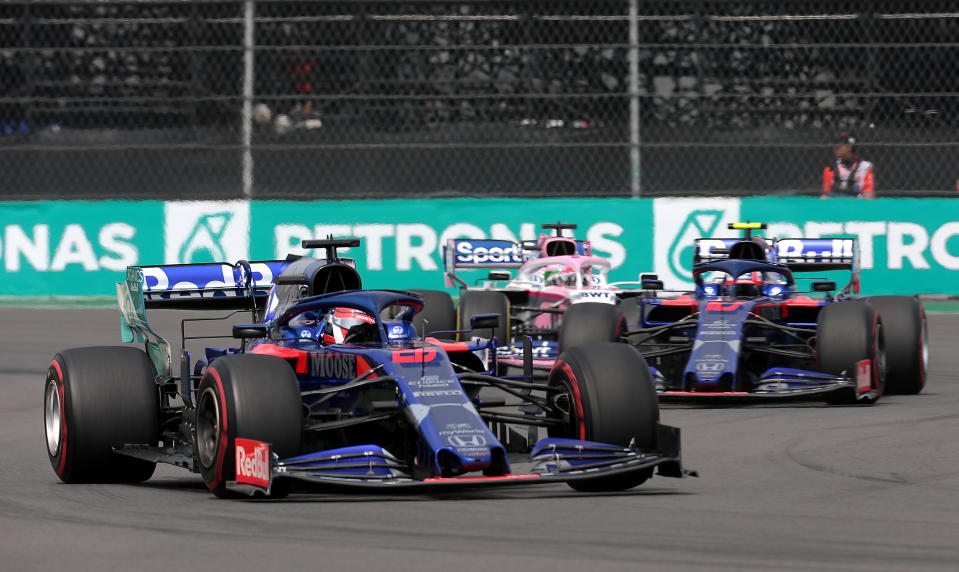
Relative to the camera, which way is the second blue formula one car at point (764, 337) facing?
toward the camera

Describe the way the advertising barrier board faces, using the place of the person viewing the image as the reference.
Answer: facing the viewer

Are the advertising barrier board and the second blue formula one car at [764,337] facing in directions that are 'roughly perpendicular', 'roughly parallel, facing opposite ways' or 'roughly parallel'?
roughly parallel

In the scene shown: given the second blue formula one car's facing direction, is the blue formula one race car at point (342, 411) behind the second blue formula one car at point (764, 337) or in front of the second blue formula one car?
in front

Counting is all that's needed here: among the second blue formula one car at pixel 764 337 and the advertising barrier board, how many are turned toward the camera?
2

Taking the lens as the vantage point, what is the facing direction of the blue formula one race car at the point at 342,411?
facing the viewer and to the right of the viewer
